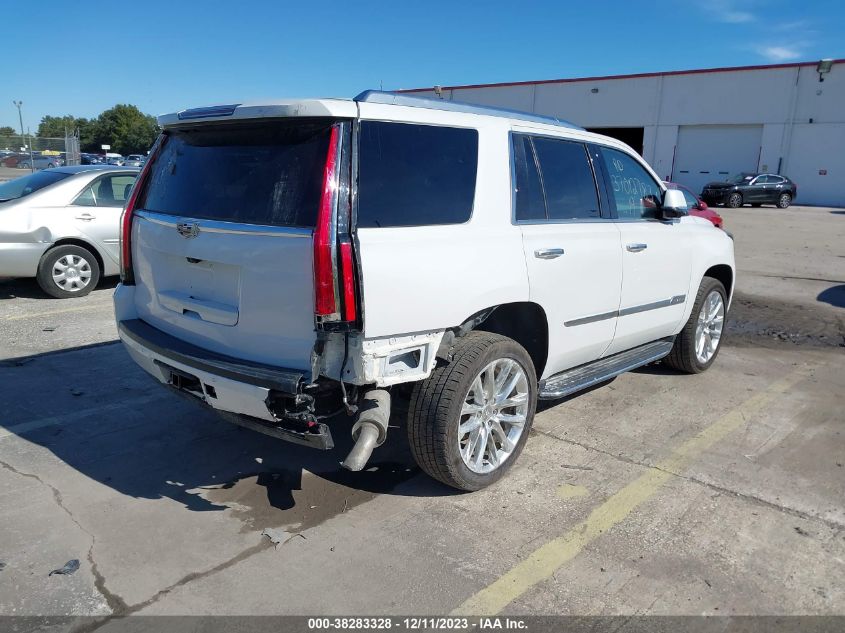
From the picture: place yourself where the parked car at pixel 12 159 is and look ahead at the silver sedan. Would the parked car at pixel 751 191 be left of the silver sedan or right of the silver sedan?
left

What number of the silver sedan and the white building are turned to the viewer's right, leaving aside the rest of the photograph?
1

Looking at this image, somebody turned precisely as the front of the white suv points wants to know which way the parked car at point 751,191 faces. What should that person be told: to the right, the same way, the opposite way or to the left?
the opposite way

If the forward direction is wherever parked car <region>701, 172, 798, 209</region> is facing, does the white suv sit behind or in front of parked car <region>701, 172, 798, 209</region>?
in front

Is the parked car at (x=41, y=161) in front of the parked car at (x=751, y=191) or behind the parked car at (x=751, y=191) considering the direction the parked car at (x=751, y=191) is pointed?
in front

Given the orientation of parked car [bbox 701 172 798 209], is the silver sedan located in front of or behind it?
in front

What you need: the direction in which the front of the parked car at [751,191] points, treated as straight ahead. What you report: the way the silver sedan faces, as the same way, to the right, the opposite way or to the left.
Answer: the opposite way

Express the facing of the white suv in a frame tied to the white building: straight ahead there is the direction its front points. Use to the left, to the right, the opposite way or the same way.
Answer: the opposite way

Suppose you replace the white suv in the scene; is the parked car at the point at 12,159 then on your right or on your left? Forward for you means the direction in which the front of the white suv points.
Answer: on your left

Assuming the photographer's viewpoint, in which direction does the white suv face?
facing away from the viewer and to the right of the viewer

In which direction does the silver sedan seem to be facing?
to the viewer's right

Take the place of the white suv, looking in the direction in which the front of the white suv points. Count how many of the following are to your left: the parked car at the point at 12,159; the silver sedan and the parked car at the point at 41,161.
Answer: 3

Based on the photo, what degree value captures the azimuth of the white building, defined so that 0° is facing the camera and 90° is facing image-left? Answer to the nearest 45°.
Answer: approximately 45°
